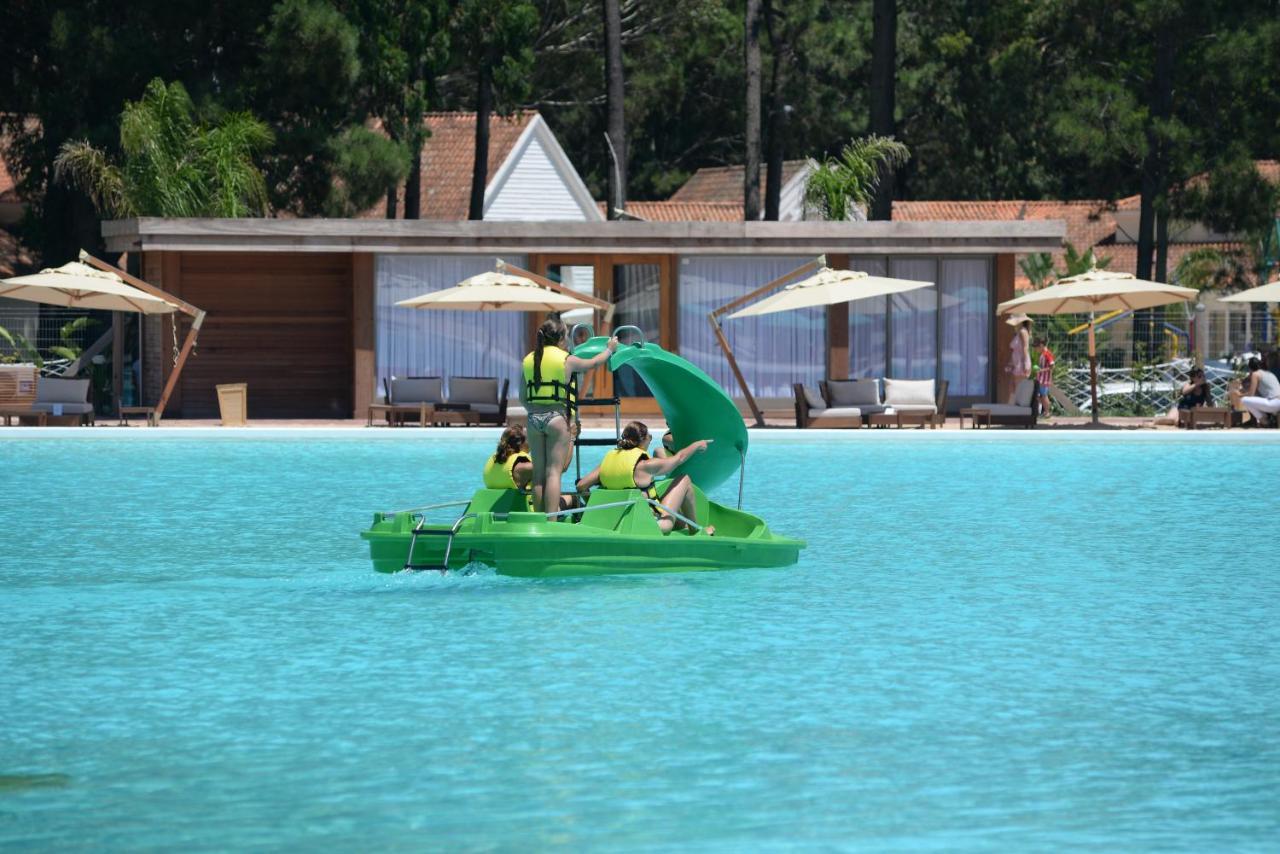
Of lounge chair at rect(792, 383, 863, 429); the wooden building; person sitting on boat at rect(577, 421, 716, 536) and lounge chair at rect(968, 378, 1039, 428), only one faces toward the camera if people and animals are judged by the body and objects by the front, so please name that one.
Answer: the wooden building

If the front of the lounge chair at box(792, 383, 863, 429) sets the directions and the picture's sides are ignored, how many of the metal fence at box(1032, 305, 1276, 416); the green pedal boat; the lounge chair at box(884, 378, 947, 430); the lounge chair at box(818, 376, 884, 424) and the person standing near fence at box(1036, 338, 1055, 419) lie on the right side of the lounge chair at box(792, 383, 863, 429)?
1

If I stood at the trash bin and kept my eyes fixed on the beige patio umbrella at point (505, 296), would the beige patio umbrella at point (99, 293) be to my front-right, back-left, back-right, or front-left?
back-right

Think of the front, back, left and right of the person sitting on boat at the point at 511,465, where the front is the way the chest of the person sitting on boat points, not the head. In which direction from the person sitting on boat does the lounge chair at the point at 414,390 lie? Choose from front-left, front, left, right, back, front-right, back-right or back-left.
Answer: front-left

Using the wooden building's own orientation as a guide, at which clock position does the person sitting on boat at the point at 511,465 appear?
The person sitting on boat is roughly at 12 o'clock from the wooden building.

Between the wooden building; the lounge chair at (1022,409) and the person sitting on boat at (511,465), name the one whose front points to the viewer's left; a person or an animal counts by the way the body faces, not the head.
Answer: the lounge chair

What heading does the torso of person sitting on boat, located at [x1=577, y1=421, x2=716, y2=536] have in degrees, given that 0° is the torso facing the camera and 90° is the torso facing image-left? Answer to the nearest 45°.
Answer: approximately 225°

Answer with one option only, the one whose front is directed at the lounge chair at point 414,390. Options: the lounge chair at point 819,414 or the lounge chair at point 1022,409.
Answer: the lounge chair at point 1022,409

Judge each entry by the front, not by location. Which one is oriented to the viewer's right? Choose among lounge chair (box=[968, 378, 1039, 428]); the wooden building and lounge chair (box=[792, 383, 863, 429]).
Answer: lounge chair (box=[792, 383, 863, 429])

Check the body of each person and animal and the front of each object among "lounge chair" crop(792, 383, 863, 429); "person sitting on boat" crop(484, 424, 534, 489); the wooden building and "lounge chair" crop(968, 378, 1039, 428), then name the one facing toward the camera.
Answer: the wooden building

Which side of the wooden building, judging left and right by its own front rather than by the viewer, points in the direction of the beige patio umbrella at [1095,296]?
left

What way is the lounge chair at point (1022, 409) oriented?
to the viewer's left

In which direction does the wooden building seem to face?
toward the camera

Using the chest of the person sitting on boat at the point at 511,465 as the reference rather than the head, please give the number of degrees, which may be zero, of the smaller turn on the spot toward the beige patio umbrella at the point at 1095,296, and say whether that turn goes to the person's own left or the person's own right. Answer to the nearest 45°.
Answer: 0° — they already face it
